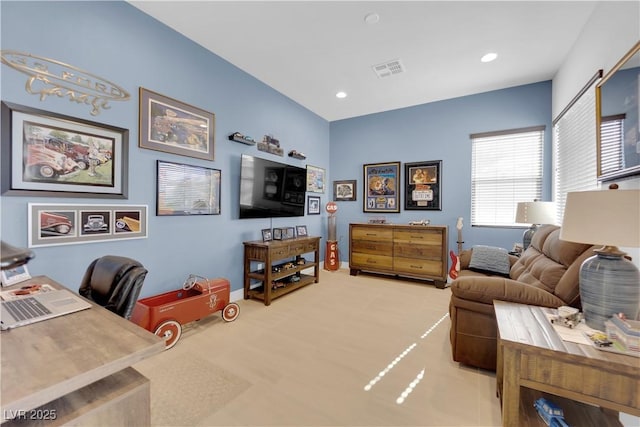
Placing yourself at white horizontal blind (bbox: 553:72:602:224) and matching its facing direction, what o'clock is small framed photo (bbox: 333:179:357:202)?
The small framed photo is roughly at 12 o'clock from the white horizontal blind.

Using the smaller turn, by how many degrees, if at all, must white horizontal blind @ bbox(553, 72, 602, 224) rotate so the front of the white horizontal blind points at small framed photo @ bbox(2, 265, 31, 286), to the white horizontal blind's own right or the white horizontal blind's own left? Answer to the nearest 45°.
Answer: approximately 45° to the white horizontal blind's own left

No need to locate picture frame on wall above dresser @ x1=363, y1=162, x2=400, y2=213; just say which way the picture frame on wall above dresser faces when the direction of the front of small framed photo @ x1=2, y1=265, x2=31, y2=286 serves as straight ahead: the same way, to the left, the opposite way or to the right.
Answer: to the right

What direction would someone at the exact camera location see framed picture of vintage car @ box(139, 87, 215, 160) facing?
facing the viewer and to the right of the viewer

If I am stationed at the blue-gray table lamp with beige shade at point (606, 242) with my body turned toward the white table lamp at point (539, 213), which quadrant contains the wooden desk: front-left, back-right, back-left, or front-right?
back-left

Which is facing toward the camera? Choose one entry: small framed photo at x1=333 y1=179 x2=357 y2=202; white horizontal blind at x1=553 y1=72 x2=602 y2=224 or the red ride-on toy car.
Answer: the small framed photo

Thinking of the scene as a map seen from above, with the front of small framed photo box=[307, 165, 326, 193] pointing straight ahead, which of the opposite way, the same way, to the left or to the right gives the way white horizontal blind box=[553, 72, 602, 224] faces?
the opposite way

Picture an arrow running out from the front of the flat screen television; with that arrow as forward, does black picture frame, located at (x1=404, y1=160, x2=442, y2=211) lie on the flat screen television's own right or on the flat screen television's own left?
on the flat screen television's own left

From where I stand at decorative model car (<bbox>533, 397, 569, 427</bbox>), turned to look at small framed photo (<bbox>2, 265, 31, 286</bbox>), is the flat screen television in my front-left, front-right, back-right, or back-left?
front-right

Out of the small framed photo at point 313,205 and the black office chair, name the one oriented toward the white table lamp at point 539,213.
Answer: the small framed photo

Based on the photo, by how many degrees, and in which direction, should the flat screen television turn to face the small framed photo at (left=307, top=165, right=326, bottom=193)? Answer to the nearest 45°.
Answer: approximately 90° to its left

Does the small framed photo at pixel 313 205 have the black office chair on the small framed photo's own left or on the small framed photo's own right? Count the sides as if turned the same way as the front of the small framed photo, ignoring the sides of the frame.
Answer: on the small framed photo's own right

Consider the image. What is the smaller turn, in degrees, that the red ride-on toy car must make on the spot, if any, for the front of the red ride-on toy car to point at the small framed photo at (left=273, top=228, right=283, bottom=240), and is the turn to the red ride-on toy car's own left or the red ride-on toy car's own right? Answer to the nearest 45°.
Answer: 0° — it already faces it

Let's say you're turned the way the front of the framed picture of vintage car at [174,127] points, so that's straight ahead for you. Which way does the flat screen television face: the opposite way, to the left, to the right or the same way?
the same way

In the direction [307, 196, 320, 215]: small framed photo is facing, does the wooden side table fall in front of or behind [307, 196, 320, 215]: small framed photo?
in front

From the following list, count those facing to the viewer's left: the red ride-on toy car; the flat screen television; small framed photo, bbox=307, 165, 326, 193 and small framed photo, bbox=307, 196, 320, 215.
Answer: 0

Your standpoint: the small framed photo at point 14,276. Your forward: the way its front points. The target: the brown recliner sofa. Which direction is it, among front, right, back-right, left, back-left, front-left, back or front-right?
front
